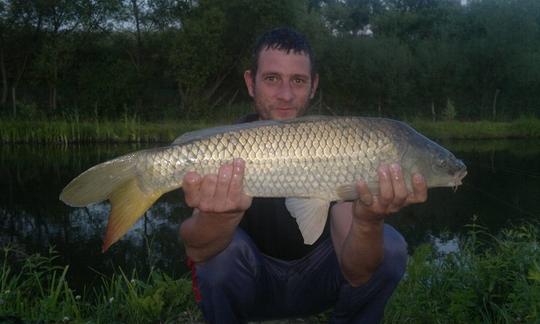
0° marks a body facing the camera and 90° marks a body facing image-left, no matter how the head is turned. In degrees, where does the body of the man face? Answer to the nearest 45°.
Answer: approximately 0°
